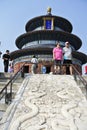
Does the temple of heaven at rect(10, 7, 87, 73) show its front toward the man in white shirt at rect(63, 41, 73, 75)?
yes

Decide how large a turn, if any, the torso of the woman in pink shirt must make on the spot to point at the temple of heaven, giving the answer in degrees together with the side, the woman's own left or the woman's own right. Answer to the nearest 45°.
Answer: approximately 180°

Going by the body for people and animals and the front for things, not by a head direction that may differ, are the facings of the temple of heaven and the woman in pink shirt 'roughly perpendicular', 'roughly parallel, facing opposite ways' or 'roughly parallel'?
roughly parallel

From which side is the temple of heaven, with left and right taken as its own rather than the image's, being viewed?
front

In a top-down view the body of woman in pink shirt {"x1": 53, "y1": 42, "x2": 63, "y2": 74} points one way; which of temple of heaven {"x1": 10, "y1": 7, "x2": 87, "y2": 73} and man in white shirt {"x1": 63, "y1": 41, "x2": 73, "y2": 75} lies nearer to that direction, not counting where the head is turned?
the man in white shirt

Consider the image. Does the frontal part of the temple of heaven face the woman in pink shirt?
yes

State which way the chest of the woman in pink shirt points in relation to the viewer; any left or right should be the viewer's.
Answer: facing the viewer

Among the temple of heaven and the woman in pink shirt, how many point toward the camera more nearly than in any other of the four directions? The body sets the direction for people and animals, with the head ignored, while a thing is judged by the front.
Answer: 2
